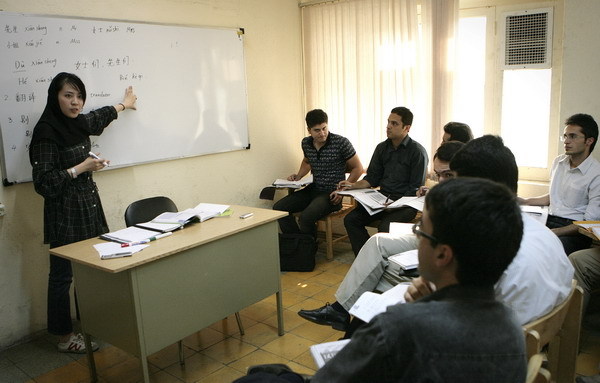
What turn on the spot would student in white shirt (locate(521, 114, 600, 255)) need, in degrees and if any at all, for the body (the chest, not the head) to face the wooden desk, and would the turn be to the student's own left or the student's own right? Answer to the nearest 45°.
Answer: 0° — they already face it

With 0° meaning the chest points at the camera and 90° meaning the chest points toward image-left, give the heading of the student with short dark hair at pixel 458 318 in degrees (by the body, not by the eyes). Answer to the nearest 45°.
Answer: approximately 135°

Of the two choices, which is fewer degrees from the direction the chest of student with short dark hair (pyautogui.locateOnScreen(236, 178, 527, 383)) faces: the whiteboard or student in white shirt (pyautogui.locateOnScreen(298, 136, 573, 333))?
the whiteboard

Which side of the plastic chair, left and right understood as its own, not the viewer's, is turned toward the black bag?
left

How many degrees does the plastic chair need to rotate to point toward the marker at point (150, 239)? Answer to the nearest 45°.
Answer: approximately 45° to its right

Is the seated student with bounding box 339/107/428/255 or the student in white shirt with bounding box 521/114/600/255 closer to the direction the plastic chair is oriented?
the student in white shirt

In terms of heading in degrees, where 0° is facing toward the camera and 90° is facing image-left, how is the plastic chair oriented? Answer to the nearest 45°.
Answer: approximately 315°

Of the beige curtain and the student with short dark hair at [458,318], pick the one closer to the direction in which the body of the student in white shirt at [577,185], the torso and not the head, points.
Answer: the student with short dark hair

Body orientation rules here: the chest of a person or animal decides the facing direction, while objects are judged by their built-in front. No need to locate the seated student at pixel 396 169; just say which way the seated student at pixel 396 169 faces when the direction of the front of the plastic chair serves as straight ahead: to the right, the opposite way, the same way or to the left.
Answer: to the right

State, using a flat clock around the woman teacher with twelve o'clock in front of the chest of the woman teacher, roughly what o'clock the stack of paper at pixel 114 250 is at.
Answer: The stack of paper is roughly at 1 o'clock from the woman teacher.
